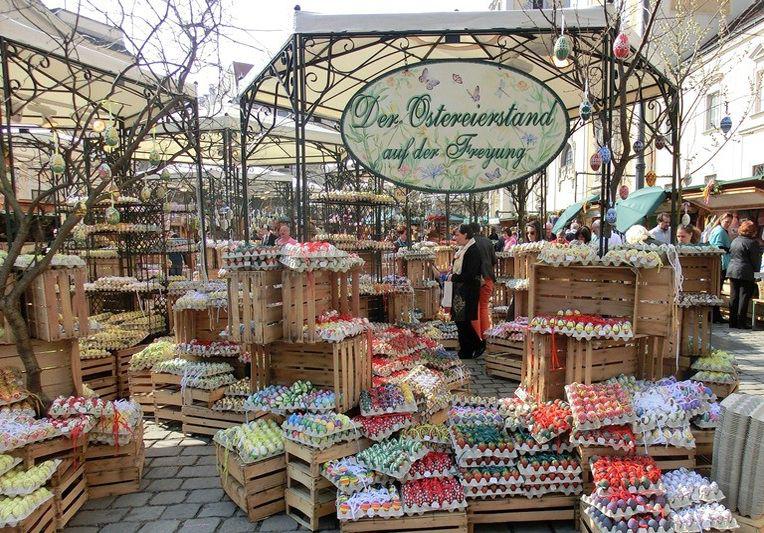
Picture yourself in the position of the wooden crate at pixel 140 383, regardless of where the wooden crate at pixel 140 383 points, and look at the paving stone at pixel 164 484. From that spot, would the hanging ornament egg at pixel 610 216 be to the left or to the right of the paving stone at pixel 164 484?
left

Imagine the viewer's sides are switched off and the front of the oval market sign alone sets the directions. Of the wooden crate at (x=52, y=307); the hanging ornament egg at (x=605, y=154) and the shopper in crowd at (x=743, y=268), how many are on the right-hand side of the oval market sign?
1

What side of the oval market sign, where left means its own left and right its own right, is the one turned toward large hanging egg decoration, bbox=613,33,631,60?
left

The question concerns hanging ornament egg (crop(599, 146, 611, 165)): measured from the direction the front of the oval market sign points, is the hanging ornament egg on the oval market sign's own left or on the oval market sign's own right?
on the oval market sign's own left

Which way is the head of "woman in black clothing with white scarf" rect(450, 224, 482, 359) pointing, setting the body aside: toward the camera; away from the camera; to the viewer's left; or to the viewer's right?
to the viewer's left

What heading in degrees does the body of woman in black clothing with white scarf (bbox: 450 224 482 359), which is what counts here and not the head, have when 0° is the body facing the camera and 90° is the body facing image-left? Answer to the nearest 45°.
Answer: approximately 90°

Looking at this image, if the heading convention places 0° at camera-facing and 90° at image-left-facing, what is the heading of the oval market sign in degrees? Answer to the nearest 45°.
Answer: approximately 0°
